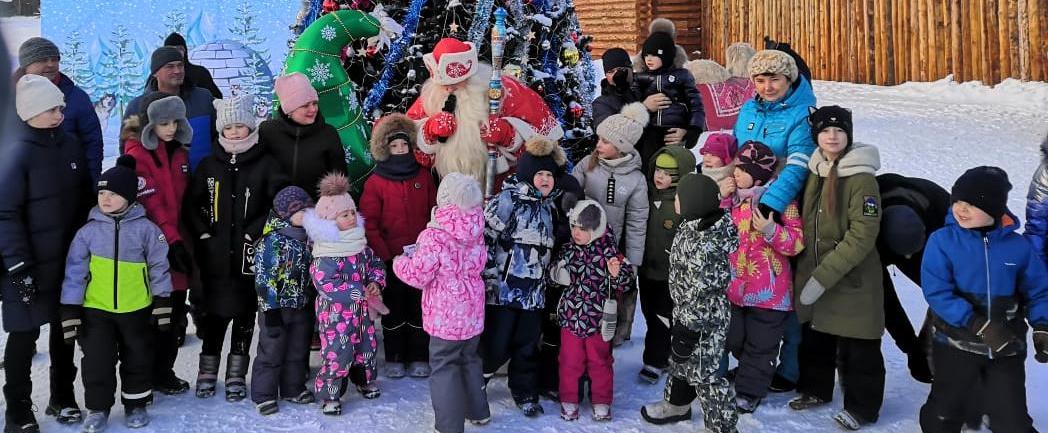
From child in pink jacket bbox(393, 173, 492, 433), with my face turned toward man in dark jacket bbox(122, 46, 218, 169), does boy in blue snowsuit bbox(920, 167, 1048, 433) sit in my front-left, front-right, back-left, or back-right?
back-right

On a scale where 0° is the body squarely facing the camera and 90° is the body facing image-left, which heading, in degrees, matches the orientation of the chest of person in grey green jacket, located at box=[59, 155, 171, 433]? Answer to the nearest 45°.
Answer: approximately 0°

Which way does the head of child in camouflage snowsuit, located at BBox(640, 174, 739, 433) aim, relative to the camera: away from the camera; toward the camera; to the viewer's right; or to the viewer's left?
away from the camera

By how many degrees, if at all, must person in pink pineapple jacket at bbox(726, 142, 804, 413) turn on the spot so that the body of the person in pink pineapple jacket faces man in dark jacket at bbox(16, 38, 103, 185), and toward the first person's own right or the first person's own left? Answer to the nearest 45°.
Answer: approximately 45° to the first person's own right
